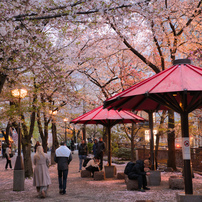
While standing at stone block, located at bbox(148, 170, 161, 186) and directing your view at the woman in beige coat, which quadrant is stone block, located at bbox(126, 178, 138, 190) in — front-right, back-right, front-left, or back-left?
front-left

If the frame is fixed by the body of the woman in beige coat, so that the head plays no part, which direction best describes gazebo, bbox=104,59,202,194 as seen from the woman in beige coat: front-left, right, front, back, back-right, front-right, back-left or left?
back-right

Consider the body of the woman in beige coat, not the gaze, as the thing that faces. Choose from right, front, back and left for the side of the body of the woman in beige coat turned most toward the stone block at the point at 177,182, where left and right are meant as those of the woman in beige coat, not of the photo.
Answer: right

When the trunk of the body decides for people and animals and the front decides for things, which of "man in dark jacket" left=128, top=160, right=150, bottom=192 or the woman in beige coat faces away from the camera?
the woman in beige coat

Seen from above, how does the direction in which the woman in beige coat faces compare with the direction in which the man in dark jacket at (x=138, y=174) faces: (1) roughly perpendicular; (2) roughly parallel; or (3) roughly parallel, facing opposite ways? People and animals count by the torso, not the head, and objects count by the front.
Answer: roughly perpendicular

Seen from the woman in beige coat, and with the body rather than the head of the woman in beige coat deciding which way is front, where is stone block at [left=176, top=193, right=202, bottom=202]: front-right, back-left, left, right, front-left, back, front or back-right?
back-right

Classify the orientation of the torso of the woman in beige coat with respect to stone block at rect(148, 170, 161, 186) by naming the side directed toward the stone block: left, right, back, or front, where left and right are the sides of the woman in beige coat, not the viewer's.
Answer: right

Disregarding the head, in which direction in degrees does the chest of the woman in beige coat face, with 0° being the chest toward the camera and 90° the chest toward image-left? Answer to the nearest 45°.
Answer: approximately 180°
